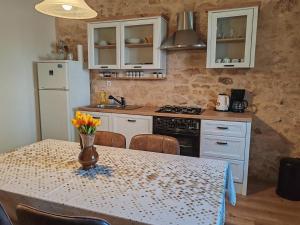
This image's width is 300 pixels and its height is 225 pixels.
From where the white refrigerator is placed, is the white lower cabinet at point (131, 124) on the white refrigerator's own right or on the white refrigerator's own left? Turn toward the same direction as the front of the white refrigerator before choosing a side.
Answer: on the white refrigerator's own left

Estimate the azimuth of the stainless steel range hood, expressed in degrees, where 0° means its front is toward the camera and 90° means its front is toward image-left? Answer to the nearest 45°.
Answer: approximately 0°

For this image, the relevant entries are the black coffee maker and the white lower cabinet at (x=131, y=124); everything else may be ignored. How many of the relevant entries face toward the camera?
2

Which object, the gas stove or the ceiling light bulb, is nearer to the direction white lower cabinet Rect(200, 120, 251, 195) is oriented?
the ceiling light bulb

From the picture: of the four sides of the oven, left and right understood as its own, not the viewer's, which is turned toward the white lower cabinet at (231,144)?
left

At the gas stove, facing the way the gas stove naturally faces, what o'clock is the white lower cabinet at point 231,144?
The white lower cabinet is roughly at 10 o'clock from the gas stove.

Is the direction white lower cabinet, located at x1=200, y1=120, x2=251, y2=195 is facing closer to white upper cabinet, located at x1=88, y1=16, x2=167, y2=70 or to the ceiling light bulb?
the ceiling light bulb

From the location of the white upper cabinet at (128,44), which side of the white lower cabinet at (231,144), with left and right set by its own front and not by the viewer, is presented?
right

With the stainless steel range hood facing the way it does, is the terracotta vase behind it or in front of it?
in front

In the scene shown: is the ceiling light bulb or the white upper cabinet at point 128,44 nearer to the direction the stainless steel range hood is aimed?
the ceiling light bulb

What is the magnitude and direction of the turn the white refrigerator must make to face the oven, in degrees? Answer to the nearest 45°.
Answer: approximately 90° to its left

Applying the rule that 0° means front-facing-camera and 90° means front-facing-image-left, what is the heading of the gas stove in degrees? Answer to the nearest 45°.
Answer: approximately 0°
